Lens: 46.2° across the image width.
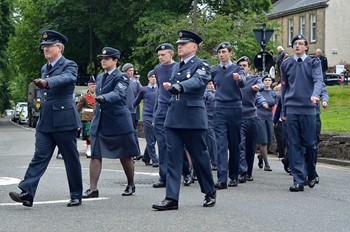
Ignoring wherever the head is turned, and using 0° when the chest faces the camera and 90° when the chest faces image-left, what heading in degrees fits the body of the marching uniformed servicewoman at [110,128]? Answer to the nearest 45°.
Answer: approximately 45°

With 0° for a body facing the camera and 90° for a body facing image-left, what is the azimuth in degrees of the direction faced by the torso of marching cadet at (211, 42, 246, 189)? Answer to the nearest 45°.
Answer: approximately 45°

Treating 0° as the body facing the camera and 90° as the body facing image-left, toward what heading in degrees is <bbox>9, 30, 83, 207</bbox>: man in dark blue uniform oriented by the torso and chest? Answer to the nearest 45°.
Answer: approximately 45°

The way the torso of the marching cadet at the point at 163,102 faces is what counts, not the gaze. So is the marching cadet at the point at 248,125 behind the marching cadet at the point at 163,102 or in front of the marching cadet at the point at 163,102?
behind

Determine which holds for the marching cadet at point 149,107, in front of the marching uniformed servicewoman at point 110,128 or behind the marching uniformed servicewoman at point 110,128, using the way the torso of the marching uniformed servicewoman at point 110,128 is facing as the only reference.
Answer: behind
